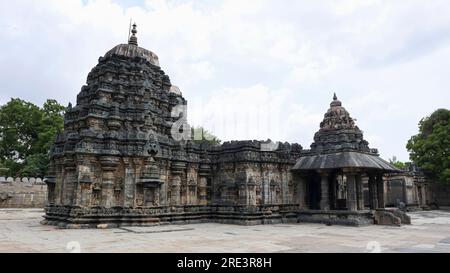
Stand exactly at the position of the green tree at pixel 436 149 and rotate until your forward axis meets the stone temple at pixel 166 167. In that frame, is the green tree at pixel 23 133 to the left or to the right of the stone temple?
right

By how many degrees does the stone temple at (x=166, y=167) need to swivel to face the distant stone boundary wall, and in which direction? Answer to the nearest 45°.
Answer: approximately 135° to its left

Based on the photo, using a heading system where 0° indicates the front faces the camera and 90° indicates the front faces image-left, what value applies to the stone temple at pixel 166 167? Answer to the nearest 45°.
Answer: approximately 270°

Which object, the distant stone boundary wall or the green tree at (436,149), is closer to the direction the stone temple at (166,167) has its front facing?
the green tree

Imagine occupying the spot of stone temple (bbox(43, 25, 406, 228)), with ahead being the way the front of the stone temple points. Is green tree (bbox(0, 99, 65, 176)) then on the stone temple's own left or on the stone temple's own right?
on the stone temple's own left

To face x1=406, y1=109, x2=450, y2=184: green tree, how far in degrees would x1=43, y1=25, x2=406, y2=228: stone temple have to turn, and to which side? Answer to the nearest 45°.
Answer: approximately 45° to its left
